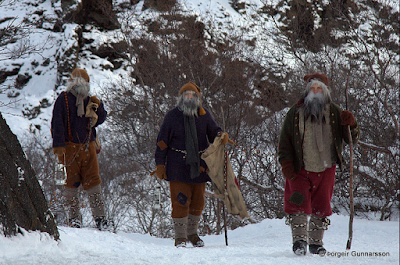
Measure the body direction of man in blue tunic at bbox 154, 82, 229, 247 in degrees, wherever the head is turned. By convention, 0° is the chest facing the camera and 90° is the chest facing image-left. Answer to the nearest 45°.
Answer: approximately 0°

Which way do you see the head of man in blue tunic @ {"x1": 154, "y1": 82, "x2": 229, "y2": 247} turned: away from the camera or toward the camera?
toward the camera
